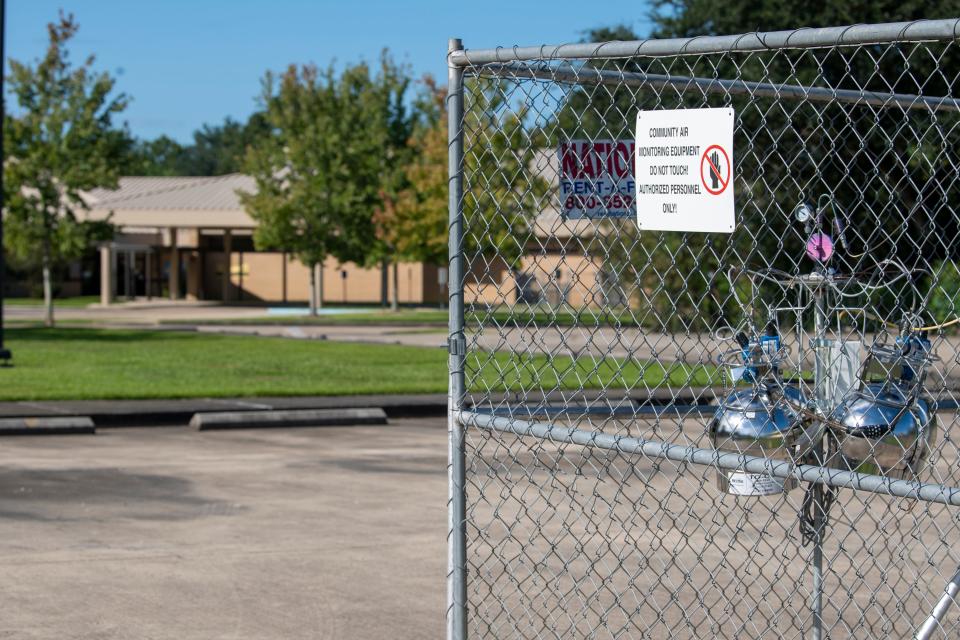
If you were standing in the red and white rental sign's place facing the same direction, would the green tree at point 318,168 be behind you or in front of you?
behind

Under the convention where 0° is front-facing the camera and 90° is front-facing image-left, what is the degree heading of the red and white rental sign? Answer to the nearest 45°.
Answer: approximately 0°

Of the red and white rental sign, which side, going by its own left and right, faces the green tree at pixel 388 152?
back

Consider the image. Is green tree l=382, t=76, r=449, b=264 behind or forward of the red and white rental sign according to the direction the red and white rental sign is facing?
behind

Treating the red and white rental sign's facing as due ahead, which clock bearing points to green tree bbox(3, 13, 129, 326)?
The green tree is roughly at 5 o'clock from the red and white rental sign.
